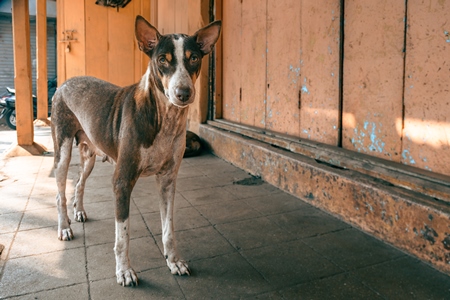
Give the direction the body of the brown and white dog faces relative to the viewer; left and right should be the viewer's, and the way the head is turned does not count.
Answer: facing the viewer and to the right of the viewer

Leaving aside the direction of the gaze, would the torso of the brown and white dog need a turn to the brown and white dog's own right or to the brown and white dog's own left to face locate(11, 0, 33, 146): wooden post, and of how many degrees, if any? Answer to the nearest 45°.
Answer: approximately 135° to the brown and white dog's own left

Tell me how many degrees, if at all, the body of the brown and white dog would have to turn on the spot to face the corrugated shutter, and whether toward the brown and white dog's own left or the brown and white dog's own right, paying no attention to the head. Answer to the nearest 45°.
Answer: approximately 135° to the brown and white dog's own left

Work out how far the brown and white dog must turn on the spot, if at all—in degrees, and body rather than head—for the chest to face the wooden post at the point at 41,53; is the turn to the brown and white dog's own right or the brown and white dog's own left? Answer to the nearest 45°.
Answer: approximately 135° to the brown and white dog's own left
